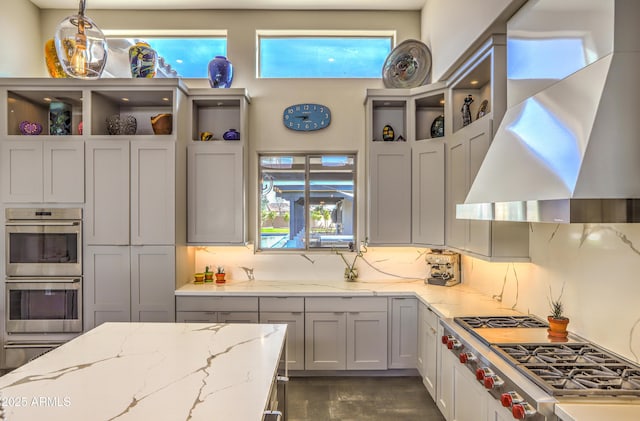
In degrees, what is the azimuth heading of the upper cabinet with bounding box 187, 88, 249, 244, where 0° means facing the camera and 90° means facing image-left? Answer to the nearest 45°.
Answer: approximately 0°

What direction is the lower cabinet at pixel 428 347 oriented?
to the viewer's left

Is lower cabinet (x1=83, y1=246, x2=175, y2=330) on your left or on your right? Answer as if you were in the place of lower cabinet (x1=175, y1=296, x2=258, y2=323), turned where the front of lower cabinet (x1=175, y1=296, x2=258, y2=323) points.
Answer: on your right

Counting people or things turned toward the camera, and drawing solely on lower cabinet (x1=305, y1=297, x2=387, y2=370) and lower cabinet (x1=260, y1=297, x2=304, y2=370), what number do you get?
2

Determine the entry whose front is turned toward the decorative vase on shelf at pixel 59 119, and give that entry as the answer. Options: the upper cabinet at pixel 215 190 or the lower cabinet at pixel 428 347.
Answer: the lower cabinet

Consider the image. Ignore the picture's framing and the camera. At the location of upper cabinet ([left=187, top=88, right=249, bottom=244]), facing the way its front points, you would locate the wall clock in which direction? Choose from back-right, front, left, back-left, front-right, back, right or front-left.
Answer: left

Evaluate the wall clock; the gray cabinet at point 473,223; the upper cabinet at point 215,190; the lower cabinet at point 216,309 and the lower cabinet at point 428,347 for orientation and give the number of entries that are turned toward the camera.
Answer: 3

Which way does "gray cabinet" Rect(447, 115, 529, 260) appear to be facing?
to the viewer's left
